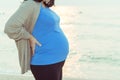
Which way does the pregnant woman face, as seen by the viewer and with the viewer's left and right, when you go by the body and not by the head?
facing to the right of the viewer
